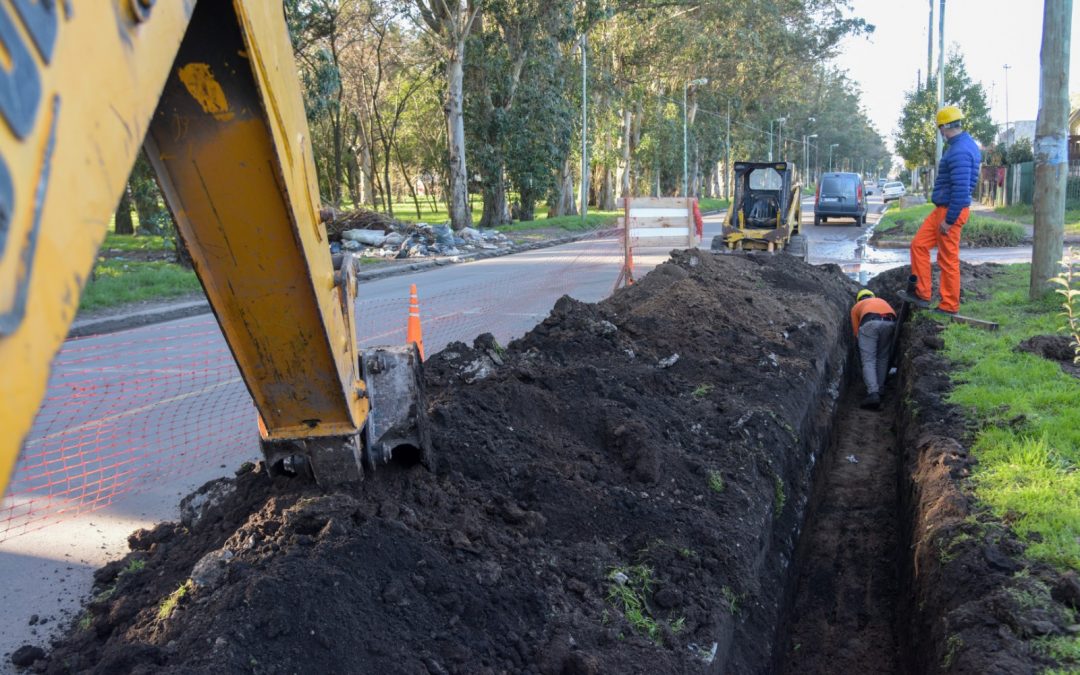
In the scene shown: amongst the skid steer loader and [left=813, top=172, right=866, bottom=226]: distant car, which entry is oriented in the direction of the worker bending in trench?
the skid steer loader

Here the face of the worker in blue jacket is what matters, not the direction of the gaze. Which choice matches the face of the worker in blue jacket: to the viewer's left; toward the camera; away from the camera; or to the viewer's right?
to the viewer's left

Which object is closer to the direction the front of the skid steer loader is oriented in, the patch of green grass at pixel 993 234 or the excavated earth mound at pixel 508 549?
the excavated earth mound

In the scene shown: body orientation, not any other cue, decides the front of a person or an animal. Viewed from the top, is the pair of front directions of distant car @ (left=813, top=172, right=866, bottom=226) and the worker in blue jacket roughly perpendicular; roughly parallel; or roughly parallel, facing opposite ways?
roughly perpendicular

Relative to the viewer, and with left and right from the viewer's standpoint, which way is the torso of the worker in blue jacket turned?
facing to the left of the viewer

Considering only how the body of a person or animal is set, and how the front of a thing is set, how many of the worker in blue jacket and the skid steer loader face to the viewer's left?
1
